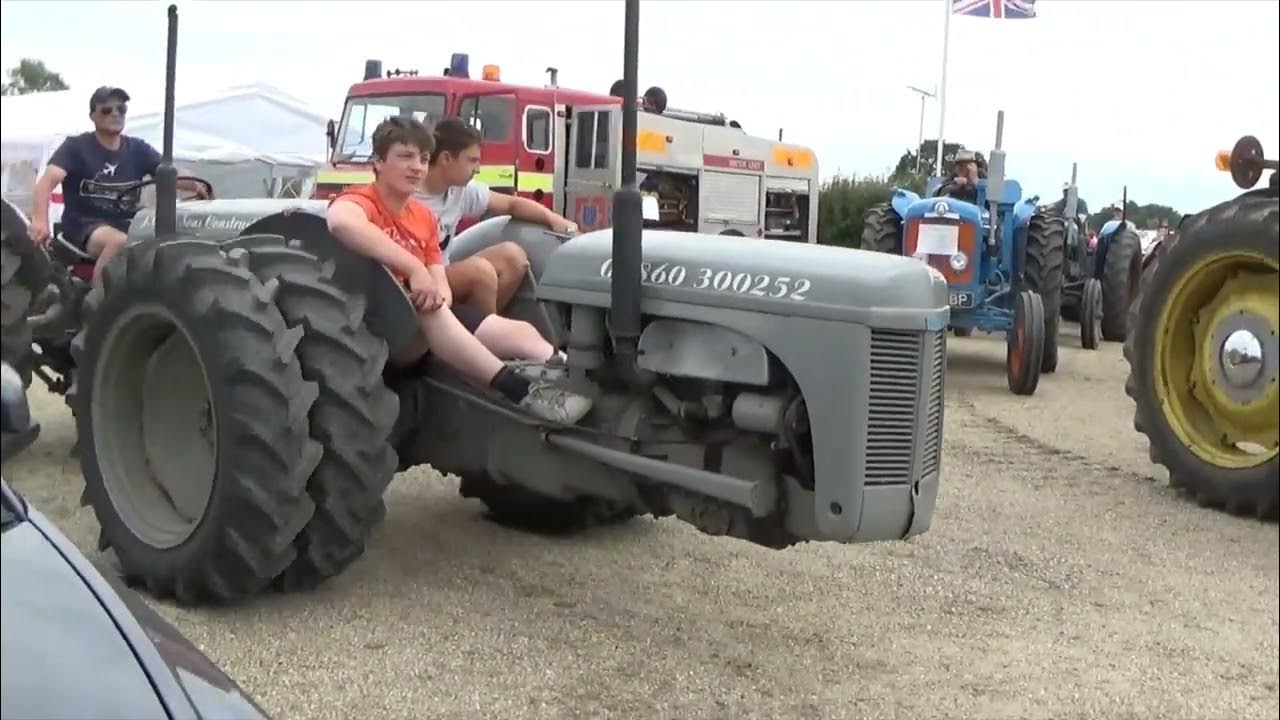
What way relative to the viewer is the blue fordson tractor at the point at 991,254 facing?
toward the camera

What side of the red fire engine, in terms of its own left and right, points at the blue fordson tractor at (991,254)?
left

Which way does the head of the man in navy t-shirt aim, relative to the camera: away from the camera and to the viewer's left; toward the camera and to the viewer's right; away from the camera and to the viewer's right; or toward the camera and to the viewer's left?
toward the camera and to the viewer's right

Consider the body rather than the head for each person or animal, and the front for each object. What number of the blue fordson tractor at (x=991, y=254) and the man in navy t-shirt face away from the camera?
0

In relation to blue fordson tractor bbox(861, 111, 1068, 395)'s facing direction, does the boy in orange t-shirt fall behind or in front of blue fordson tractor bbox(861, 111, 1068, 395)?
in front

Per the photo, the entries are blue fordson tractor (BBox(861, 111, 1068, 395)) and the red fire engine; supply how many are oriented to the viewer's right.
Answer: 0

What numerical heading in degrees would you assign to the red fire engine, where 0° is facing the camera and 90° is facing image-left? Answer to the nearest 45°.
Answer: approximately 45°

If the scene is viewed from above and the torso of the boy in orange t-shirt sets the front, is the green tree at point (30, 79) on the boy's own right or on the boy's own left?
on the boy's own right

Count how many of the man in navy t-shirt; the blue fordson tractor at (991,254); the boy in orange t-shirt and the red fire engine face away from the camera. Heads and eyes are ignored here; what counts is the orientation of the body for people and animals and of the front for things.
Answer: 0

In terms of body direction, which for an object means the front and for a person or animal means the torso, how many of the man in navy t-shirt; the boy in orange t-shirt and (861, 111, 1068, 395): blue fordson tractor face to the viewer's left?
0

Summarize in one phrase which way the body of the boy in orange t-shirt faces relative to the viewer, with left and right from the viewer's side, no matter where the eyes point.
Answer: facing the viewer and to the right of the viewer
